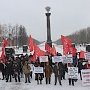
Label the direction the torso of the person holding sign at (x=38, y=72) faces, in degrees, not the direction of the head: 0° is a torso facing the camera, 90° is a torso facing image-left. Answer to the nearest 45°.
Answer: approximately 0°
